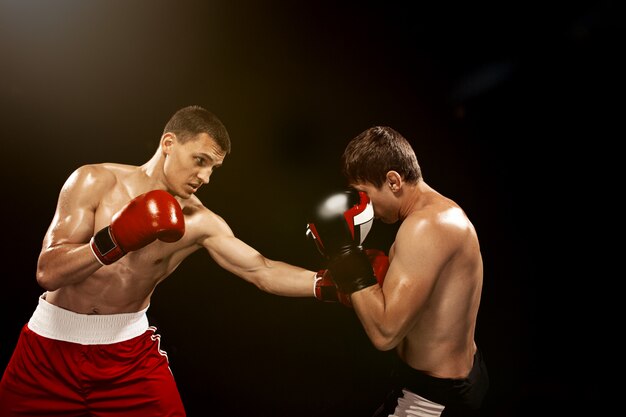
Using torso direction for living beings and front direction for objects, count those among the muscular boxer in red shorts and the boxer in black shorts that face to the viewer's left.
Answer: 1

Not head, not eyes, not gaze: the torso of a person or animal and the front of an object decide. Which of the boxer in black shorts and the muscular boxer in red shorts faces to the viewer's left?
the boxer in black shorts

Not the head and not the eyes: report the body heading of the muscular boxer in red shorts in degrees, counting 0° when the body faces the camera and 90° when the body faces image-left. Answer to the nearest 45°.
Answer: approximately 315°

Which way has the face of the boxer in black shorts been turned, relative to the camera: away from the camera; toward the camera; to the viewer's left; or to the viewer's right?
to the viewer's left

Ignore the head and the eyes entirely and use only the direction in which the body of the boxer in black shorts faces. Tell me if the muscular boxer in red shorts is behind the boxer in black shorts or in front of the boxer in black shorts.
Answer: in front

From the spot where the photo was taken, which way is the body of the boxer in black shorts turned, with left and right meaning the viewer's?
facing to the left of the viewer

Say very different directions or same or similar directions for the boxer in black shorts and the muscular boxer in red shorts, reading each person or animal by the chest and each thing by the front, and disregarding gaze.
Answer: very different directions
